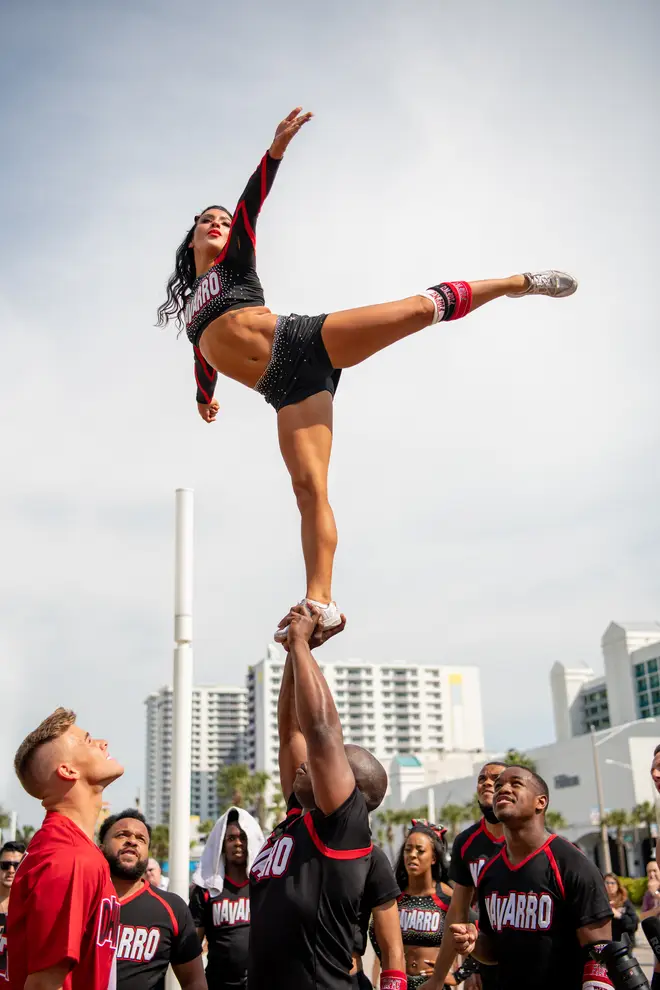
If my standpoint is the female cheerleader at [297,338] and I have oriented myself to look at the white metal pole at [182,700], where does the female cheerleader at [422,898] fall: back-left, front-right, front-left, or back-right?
front-right

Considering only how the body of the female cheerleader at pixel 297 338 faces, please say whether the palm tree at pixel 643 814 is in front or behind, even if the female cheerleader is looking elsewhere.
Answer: behind

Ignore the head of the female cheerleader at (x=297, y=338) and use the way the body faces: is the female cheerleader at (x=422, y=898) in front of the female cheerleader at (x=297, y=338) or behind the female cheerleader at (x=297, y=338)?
behind

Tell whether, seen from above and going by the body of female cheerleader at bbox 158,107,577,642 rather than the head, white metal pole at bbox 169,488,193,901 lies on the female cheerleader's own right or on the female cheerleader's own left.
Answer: on the female cheerleader's own right
